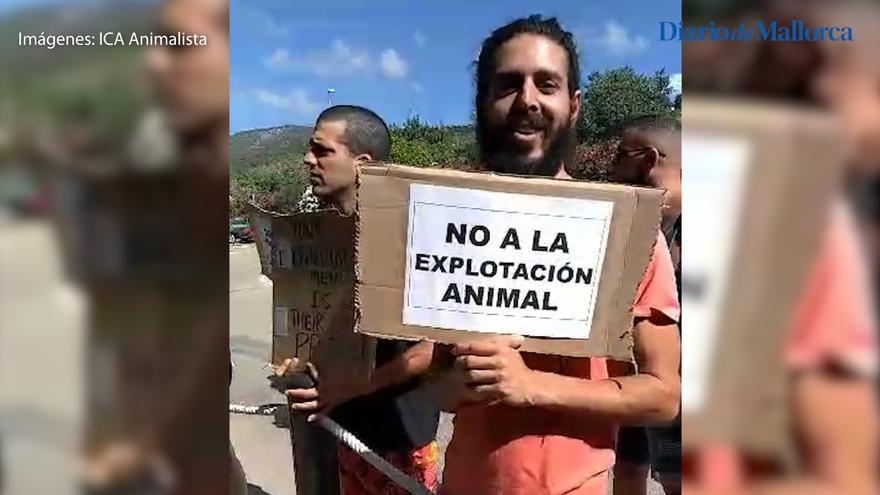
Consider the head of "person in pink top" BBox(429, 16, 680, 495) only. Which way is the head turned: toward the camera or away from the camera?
toward the camera
